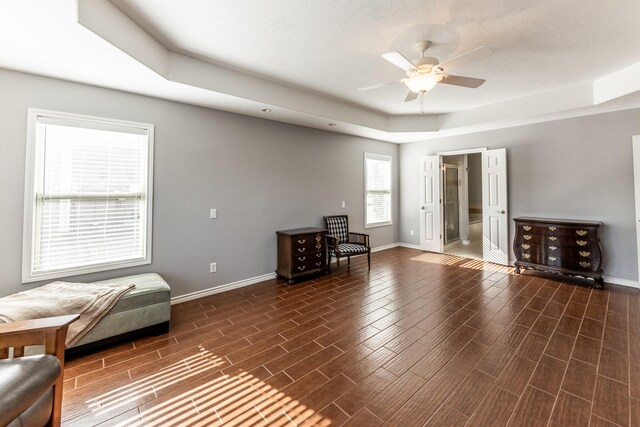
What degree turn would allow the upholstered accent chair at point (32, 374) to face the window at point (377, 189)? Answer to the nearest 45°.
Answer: approximately 45° to its left

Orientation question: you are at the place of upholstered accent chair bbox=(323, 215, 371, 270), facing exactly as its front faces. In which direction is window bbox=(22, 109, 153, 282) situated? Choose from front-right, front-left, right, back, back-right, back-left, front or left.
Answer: right

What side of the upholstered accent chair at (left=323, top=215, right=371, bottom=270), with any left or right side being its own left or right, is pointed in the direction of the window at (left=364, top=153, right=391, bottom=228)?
left

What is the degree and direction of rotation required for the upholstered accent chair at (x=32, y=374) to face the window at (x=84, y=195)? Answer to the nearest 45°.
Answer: approximately 135° to its left

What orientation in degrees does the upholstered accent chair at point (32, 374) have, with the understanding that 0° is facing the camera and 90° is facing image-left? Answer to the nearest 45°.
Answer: approximately 315°

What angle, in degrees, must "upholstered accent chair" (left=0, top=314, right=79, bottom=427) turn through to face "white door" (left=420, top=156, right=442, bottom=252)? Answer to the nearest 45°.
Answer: approximately 45° to its left

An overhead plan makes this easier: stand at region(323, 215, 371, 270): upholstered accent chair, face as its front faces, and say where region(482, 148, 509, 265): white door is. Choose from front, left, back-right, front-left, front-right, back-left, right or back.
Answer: front-left

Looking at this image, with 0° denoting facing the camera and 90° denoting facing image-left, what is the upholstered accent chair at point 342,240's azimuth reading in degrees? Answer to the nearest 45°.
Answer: approximately 315°

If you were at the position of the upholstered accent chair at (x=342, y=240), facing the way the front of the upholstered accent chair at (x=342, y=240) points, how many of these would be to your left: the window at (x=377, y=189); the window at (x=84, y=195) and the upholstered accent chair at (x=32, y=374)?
1

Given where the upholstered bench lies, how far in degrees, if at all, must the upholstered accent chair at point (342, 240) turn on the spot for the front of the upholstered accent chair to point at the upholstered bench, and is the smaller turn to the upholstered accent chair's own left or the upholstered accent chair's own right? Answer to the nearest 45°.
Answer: approximately 90° to the upholstered accent chair's own right

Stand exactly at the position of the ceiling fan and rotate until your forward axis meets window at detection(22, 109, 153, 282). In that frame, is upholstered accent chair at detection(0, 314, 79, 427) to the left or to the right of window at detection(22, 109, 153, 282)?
left

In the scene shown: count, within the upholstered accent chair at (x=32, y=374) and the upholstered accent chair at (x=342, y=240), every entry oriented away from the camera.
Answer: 0

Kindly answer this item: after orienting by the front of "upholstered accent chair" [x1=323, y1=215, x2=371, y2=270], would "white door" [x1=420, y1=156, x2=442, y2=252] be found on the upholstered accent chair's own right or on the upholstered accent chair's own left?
on the upholstered accent chair's own left
